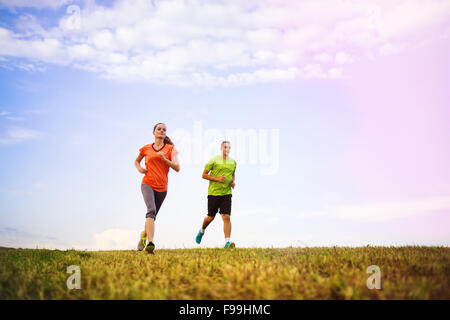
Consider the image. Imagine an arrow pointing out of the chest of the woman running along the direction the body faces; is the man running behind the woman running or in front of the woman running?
behind

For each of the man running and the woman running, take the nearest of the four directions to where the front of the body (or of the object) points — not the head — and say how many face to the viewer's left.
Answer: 0

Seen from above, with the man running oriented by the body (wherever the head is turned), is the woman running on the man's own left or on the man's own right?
on the man's own right

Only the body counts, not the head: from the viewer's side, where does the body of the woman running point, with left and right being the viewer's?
facing the viewer

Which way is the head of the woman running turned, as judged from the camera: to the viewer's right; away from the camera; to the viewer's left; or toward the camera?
toward the camera
